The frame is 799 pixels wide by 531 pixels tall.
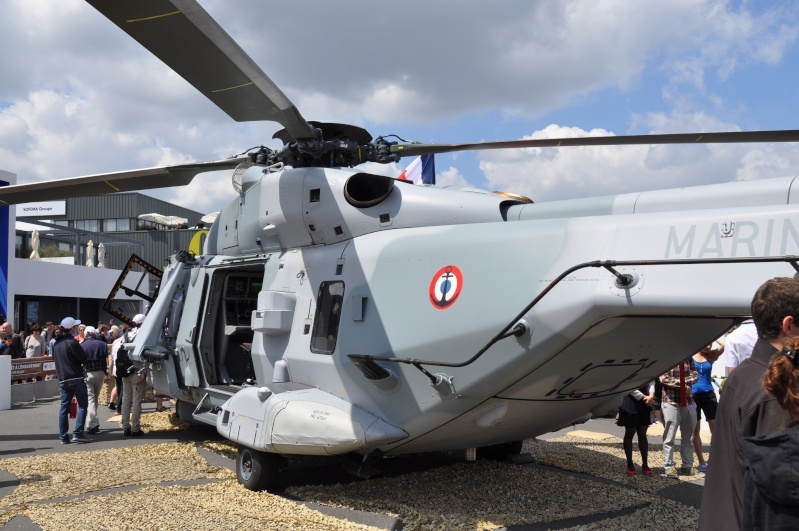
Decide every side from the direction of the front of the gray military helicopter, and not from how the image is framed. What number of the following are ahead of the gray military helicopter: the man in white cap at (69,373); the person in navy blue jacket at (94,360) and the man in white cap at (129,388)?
3

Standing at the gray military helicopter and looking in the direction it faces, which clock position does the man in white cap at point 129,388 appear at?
The man in white cap is roughly at 12 o'clock from the gray military helicopter.

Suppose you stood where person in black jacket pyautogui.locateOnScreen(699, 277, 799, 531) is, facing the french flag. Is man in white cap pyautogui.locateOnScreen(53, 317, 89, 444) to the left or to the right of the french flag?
left

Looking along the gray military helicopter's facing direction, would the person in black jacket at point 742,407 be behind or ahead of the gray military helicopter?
behind

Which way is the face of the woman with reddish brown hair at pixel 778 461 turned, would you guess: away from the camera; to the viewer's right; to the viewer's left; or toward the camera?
away from the camera

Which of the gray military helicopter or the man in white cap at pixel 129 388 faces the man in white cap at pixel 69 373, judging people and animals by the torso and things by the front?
the gray military helicopter

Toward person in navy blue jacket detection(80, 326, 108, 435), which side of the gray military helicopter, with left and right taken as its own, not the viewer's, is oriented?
front

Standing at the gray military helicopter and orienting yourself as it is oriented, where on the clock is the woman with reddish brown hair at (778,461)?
The woman with reddish brown hair is roughly at 7 o'clock from the gray military helicopter.

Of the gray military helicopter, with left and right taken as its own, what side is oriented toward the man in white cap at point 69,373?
front

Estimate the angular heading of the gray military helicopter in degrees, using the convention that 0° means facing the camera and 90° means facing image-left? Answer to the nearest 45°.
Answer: approximately 135°
